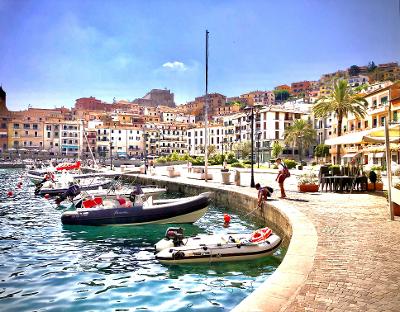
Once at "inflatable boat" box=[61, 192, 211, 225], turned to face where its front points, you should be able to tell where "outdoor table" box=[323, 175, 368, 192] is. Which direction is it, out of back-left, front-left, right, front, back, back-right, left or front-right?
front

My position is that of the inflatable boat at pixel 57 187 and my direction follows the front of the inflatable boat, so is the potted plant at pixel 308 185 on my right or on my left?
on my right

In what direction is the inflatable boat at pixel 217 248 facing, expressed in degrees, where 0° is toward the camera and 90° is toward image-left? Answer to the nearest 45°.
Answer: approximately 270°

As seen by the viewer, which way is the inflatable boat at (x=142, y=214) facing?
to the viewer's right

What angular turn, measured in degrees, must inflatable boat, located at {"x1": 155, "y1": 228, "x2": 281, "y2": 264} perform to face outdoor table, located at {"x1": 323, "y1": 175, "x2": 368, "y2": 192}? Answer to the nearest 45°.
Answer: approximately 45° to its left
